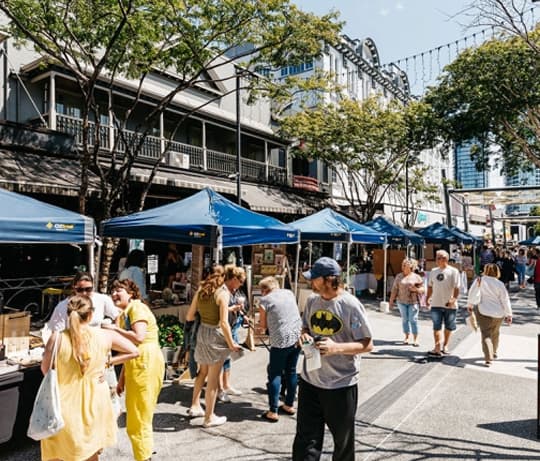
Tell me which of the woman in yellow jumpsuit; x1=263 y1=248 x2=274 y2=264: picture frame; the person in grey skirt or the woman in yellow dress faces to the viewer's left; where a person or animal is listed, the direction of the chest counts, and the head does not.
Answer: the woman in yellow jumpsuit

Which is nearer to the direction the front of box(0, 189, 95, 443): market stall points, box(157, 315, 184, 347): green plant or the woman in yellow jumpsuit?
the woman in yellow jumpsuit

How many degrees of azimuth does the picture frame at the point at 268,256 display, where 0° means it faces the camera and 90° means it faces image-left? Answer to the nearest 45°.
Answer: approximately 0°

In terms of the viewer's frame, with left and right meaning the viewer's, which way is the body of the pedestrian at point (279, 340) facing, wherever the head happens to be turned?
facing away from the viewer and to the left of the viewer

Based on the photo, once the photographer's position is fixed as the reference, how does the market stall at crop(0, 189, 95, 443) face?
facing the viewer and to the right of the viewer

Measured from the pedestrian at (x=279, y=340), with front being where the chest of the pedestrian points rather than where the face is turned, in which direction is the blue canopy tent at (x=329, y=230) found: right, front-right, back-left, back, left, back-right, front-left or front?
front-right

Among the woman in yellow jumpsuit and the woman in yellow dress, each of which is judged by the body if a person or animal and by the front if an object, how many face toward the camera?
0

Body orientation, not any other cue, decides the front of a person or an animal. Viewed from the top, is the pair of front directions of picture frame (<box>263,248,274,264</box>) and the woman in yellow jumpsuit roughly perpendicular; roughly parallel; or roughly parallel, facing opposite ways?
roughly perpendicular

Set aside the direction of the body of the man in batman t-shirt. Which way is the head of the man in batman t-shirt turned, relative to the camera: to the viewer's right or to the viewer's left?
to the viewer's left

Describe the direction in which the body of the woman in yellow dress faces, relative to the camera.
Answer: away from the camera

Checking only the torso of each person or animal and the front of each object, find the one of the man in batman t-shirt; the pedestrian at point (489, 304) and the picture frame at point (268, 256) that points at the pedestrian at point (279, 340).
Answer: the picture frame
